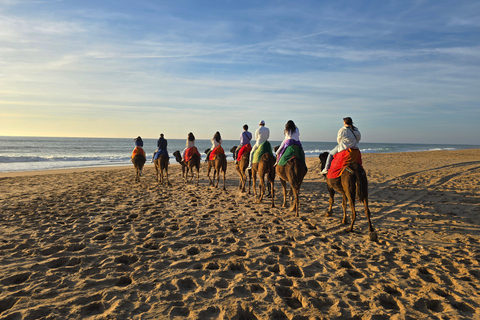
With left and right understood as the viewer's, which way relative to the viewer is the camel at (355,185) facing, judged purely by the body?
facing away from the viewer and to the left of the viewer

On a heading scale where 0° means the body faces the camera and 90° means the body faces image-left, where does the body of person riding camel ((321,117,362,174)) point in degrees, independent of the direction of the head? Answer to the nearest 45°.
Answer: approximately 135°

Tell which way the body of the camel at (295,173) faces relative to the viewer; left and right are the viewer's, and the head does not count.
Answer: facing away from the viewer and to the left of the viewer
